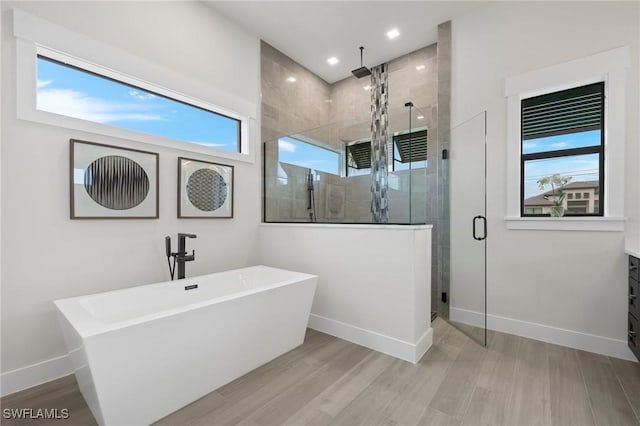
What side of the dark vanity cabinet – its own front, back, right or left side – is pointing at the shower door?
front

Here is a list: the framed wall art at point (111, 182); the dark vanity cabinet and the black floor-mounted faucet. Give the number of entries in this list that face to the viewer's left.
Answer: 1

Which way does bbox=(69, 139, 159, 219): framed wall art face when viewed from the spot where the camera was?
facing the viewer and to the right of the viewer

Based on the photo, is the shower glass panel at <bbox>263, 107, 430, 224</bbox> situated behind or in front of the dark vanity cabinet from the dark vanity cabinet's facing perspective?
in front

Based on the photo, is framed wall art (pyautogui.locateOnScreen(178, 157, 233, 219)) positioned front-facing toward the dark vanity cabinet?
yes

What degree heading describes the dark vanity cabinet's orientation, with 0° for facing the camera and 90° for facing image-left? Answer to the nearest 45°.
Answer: approximately 90°

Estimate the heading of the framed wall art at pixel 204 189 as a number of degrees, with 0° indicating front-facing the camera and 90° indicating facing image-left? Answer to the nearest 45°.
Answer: approximately 315°
